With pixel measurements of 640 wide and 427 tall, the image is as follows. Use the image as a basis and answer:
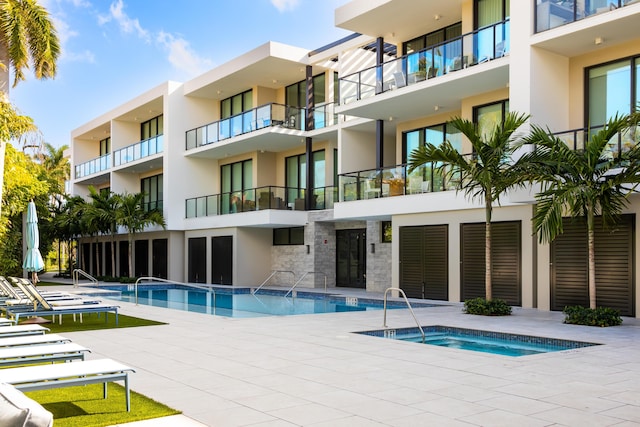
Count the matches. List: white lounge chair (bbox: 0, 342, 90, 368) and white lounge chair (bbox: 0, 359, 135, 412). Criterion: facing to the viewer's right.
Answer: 2

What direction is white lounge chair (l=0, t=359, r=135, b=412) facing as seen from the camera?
to the viewer's right

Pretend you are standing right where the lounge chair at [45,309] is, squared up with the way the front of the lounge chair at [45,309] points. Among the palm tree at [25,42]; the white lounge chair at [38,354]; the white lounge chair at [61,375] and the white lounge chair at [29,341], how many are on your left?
1

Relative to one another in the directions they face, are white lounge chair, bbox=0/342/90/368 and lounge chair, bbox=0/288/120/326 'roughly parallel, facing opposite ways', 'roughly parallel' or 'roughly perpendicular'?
roughly parallel

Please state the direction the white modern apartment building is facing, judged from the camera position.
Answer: facing the viewer and to the left of the viewer

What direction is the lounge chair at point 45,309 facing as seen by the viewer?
to the viewer's right

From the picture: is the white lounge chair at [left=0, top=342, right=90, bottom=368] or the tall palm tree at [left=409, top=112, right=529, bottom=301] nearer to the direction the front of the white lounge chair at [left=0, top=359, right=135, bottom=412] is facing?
the tall palm tree

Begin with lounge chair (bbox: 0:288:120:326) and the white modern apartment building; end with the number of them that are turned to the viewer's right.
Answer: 1

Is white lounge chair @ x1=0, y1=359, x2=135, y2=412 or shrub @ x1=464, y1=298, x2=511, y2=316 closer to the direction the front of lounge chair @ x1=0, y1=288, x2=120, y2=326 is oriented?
the shrub

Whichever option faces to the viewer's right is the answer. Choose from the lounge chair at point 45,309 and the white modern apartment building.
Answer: the lounge chair

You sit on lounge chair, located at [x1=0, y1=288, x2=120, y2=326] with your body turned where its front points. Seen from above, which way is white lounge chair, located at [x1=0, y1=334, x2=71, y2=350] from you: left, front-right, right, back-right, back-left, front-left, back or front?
right

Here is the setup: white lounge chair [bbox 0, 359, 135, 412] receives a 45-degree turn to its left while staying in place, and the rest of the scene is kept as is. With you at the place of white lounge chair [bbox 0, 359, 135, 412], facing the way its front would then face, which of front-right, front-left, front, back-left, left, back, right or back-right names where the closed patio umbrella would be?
front-left

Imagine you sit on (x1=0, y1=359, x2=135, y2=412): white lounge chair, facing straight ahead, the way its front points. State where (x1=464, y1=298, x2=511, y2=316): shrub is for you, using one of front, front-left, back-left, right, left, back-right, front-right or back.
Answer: front-left

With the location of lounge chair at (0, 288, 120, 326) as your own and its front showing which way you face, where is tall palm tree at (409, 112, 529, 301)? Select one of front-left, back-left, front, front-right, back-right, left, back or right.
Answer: front

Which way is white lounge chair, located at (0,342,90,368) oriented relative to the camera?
to the viewer's right

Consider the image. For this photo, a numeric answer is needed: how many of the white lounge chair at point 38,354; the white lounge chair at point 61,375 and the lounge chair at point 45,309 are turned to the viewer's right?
3

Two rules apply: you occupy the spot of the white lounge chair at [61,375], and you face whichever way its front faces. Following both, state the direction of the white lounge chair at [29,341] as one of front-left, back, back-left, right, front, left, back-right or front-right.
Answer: left
